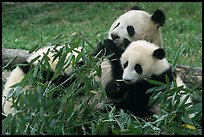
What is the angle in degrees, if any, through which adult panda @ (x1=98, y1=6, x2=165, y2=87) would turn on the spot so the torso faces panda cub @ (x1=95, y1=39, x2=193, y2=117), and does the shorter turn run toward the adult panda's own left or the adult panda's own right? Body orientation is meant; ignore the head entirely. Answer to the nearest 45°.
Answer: approximately 45° to the adult panda's own left

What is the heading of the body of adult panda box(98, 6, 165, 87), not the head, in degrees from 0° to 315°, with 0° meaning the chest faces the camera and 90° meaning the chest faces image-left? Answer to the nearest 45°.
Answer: approximately 45°

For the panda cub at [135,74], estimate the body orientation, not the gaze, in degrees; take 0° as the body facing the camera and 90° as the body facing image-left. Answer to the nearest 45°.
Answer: approximately 45°

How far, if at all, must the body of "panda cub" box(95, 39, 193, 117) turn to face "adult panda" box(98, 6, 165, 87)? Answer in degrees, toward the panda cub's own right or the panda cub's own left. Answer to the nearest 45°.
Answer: approximately 135° to the panda cub's own right
